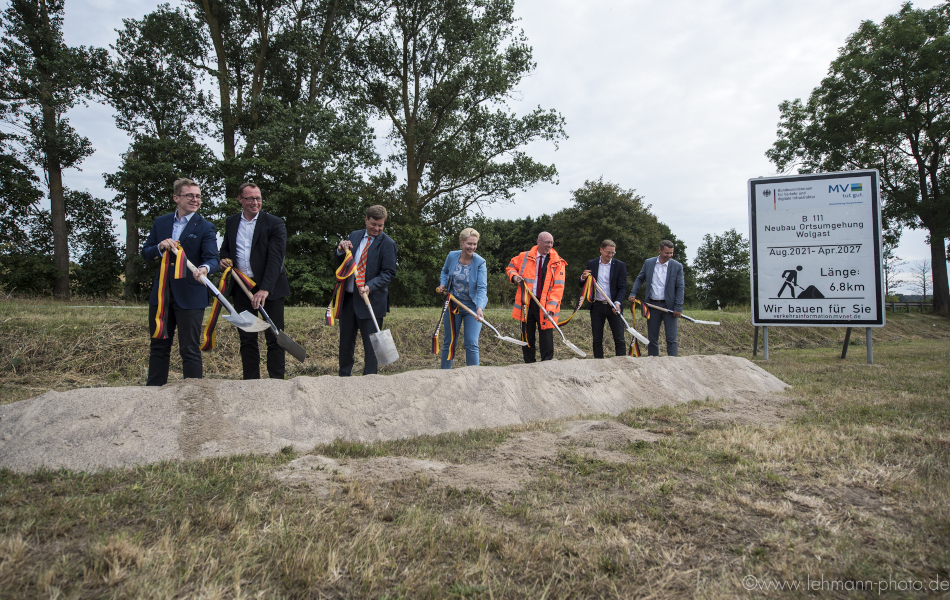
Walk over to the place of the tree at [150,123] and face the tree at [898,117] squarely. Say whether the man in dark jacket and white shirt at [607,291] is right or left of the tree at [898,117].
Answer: right

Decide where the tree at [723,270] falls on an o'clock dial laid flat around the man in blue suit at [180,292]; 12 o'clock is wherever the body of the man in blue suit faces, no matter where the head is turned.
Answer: The tree is roughly at 8 o'clock from the man in blue suit.

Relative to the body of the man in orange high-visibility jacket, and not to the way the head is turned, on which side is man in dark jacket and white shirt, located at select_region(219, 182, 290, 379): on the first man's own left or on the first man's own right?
on the first man's own right

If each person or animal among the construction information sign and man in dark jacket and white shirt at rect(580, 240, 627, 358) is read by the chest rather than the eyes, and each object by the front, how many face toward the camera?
2

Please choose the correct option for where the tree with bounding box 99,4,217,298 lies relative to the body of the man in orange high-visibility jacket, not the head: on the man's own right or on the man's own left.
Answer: on the man's own right

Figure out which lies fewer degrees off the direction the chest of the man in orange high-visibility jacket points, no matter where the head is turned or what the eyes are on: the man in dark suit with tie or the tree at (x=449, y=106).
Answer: the man in dark suit with tie

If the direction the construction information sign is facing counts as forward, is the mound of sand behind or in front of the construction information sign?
in front

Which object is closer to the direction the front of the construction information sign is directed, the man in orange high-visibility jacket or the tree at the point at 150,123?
the man in orange high-visibility jacket

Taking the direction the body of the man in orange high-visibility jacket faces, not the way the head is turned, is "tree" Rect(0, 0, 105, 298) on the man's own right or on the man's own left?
on the man's own right

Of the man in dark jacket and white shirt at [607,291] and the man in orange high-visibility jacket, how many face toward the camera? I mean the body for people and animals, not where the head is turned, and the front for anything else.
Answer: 2

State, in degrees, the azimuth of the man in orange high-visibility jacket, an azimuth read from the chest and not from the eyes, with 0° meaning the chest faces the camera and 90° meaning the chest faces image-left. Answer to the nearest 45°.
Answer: approximately 0°
